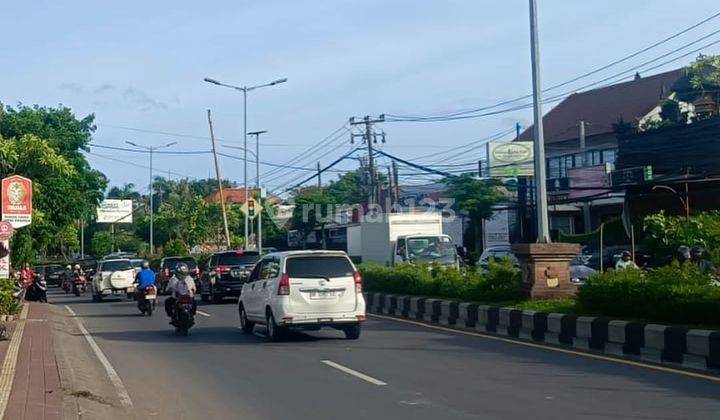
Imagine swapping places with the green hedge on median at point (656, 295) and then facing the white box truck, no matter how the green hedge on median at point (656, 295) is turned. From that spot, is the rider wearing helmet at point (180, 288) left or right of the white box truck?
left

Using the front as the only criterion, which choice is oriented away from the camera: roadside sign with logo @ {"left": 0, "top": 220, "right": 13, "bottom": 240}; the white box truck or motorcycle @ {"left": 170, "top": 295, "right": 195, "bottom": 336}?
the motorcycle

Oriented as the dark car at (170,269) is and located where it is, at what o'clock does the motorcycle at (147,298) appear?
The motorcycle is roughly at 6 o'clock from the dark car.

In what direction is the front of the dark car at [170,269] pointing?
away from the camera

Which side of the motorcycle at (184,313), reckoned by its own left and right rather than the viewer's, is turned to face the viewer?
back

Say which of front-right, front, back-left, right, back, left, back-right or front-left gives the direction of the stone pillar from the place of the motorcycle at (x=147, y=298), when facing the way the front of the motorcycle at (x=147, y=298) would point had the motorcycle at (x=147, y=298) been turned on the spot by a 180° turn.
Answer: front-left

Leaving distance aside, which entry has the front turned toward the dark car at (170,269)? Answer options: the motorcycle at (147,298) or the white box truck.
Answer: the motorcycle

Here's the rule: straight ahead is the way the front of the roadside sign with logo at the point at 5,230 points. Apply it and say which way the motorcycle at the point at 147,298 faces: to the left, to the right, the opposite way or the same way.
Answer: the opposite way

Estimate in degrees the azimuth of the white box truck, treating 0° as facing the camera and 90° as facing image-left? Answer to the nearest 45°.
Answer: approximately 315°

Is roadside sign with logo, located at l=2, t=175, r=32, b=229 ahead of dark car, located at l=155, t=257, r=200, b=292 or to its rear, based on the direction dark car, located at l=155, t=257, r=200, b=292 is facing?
to the rear

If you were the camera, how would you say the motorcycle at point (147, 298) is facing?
facing away from the viewer

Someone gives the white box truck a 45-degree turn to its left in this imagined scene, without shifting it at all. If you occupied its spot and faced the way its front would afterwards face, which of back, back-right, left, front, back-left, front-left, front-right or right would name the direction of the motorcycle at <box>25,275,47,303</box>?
back
